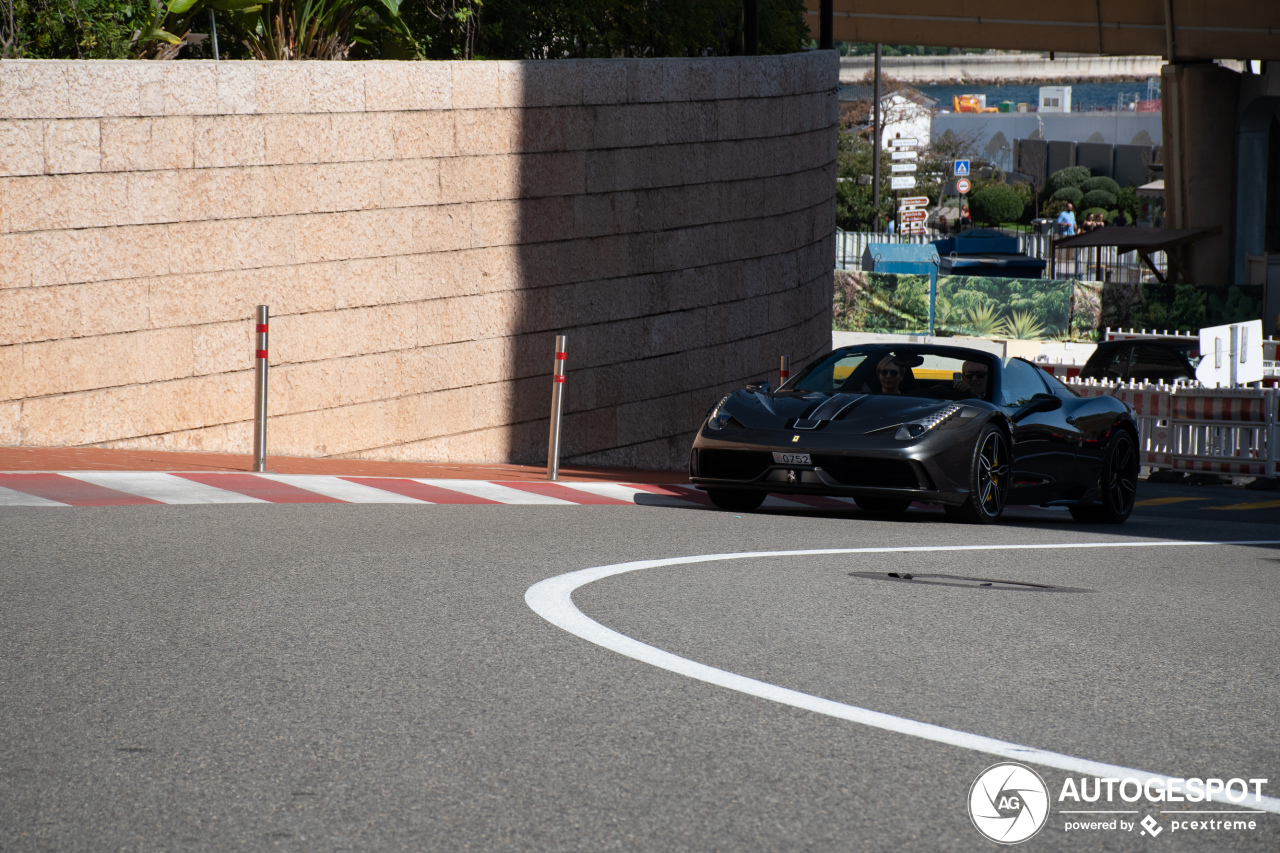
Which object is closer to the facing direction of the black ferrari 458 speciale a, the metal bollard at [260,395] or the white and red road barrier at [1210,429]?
the metal bollard

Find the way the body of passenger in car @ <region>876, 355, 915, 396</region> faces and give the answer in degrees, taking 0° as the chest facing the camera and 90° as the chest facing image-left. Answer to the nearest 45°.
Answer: approximately 45°

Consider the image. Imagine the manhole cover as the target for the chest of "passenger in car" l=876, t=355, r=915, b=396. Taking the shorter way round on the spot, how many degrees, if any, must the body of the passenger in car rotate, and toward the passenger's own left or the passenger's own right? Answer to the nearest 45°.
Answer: approximately 45° to the passenger's own left

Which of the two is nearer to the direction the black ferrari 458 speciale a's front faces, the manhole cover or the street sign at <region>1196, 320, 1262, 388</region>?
the manhole cover

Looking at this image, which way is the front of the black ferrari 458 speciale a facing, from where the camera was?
facing the viewer and to the left of the viewer

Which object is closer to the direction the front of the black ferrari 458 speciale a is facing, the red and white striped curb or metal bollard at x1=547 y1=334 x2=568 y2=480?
the red and white striped curb

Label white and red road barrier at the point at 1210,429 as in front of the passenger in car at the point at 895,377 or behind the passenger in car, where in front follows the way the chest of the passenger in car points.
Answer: behind

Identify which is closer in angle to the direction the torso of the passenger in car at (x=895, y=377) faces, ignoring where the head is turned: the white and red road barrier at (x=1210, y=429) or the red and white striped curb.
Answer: the red and white striped curb
